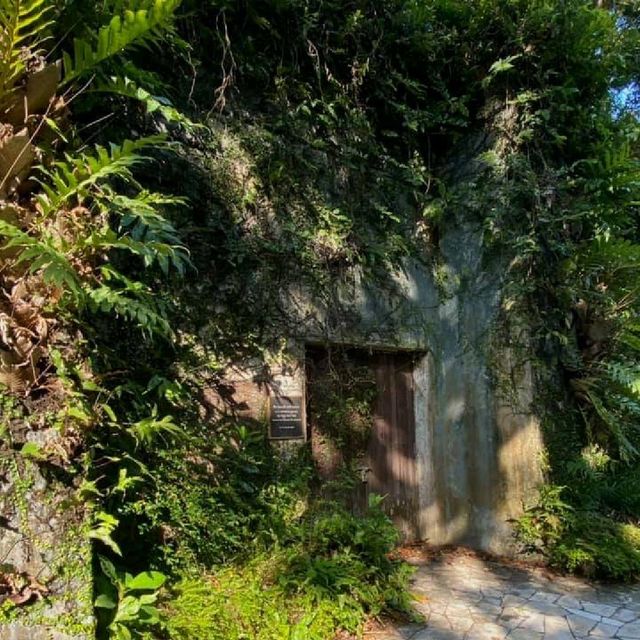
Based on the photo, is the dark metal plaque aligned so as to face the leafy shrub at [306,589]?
yes

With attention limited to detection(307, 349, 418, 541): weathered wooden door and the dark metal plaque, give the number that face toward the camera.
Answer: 2

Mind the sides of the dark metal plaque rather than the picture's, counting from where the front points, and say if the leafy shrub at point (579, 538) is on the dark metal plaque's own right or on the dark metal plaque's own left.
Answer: on the dark metal plaque's own left

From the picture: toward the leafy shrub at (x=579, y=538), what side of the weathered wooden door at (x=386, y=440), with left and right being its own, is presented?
left

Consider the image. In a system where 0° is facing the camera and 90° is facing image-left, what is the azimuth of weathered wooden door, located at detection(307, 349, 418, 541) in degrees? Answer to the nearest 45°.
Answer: approximately 0°
